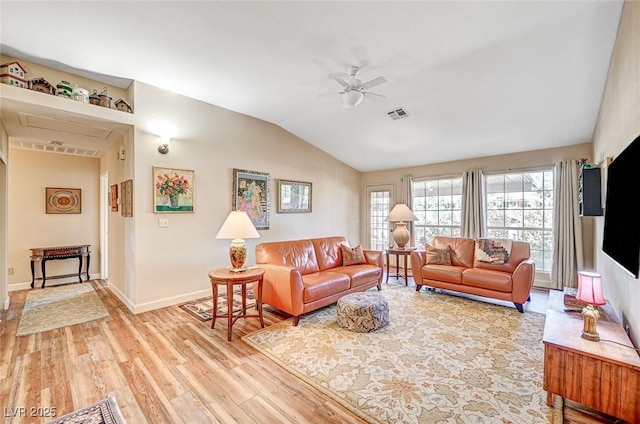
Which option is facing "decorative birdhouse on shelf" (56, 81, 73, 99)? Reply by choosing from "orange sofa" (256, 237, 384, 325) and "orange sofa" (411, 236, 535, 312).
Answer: "orange sofa" (411, 236, 535, 312)

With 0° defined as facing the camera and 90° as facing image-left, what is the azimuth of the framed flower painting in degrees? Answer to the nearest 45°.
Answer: approximately 315°

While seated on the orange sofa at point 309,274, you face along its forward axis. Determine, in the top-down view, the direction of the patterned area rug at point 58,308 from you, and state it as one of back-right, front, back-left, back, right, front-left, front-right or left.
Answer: back-right

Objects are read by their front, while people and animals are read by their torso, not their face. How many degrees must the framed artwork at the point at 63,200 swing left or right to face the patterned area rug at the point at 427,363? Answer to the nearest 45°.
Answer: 0° — it already faces it

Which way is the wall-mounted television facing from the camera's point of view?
to the viewer's left

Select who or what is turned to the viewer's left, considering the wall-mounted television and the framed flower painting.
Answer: the wall-mounted television

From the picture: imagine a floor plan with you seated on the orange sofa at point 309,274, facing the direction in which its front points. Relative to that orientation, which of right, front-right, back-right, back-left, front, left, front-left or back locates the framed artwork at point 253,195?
back

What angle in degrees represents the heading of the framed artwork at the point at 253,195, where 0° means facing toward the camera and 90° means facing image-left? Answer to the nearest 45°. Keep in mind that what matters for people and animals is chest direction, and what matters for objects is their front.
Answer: approximately 315°

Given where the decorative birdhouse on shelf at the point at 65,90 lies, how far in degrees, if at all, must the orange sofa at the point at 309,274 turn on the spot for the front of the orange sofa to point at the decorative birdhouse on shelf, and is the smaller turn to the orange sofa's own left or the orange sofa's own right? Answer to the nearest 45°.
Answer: approximately 135° to the orange sofa's own right

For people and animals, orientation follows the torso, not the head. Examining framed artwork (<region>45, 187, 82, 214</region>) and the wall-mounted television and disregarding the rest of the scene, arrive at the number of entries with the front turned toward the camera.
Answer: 1

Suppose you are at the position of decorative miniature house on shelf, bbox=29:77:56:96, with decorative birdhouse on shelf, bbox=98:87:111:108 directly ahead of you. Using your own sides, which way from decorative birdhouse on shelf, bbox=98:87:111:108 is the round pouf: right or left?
right
